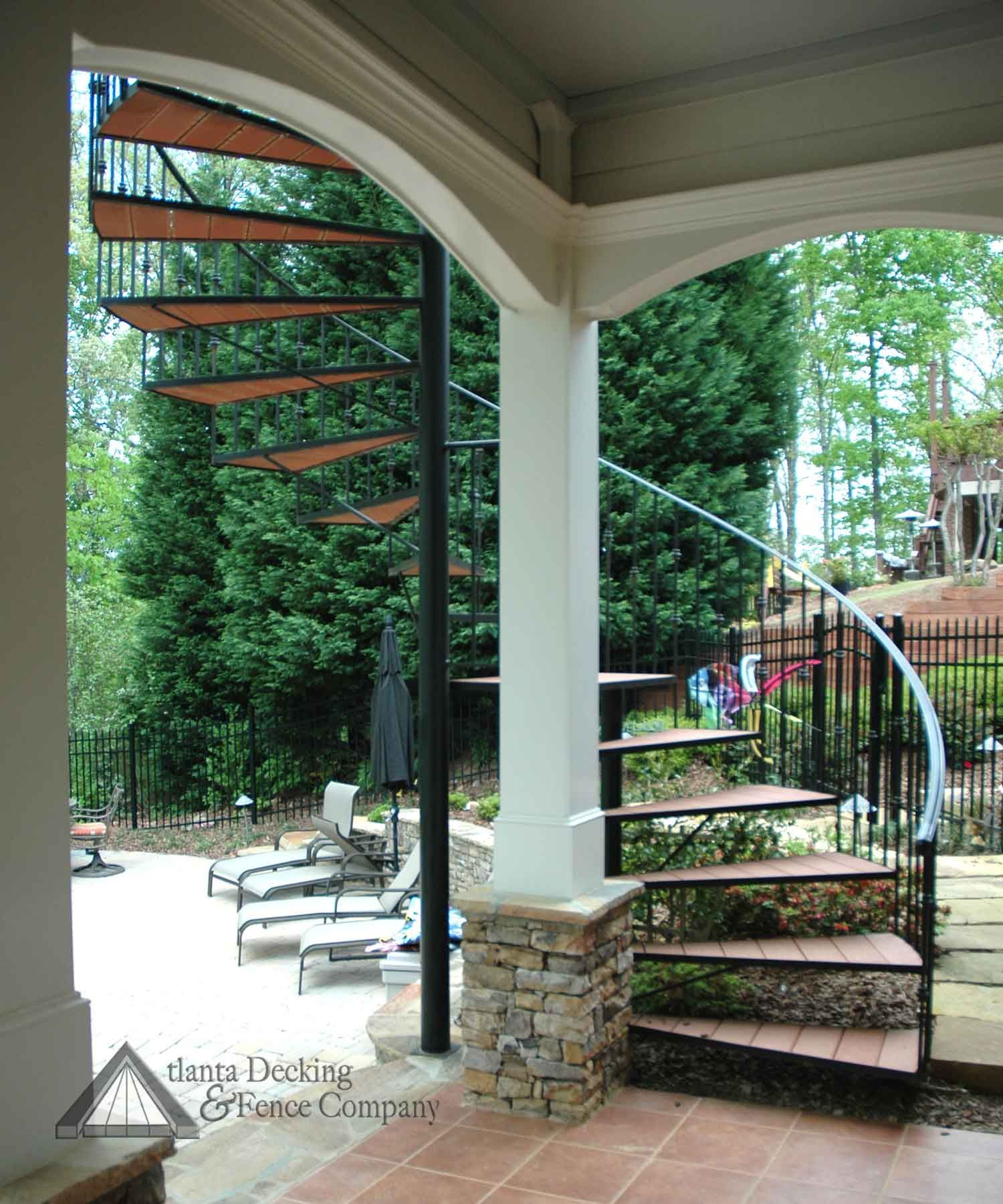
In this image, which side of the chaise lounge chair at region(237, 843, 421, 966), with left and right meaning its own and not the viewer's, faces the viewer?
left

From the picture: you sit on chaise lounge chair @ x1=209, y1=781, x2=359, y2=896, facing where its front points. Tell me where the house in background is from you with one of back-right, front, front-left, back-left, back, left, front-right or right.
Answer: back

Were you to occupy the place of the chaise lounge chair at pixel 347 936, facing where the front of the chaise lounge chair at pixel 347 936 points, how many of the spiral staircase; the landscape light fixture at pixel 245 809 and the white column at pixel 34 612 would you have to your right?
1

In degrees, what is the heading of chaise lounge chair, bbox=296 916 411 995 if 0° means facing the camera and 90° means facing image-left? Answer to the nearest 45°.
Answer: approximately 90°

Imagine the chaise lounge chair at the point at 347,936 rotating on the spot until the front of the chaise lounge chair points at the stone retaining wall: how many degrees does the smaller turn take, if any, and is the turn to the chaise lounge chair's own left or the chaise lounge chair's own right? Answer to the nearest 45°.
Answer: approximately 135° to the chaise lounge chair's own right

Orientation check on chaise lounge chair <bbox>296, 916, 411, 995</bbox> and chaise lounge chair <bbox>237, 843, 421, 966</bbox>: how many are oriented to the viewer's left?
2

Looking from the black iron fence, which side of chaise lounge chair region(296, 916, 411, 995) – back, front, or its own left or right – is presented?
right

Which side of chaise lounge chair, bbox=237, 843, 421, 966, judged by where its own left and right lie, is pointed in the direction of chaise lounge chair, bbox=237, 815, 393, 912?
right
